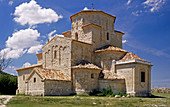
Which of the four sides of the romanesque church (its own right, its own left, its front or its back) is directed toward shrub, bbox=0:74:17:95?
front

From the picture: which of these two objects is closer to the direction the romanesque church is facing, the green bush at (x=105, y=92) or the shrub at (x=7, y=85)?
the shrub

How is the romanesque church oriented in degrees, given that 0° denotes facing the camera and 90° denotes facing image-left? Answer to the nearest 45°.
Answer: approximately 135°
